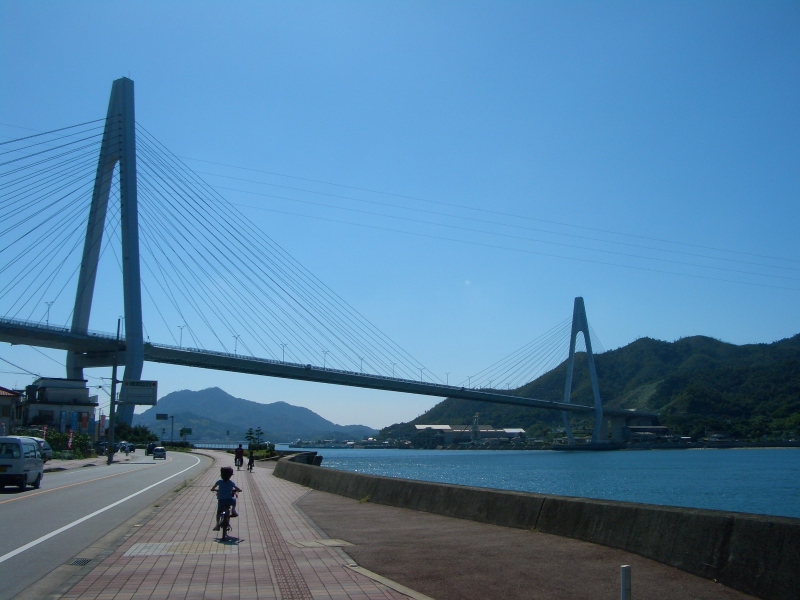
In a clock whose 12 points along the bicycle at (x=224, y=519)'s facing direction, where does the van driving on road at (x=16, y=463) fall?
The van driving on road is roughly at 11 o'clock from the bicycle.

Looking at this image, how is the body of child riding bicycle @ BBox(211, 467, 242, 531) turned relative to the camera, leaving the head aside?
away from the camera

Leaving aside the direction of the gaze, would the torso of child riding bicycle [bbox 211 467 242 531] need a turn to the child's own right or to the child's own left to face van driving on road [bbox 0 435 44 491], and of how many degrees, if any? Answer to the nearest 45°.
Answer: approximately 45° to the child's own left

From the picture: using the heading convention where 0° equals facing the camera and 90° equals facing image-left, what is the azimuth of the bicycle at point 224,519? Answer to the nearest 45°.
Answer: approximately 180°

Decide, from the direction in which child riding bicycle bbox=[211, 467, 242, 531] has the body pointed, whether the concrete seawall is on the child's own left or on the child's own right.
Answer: on the child's own right
